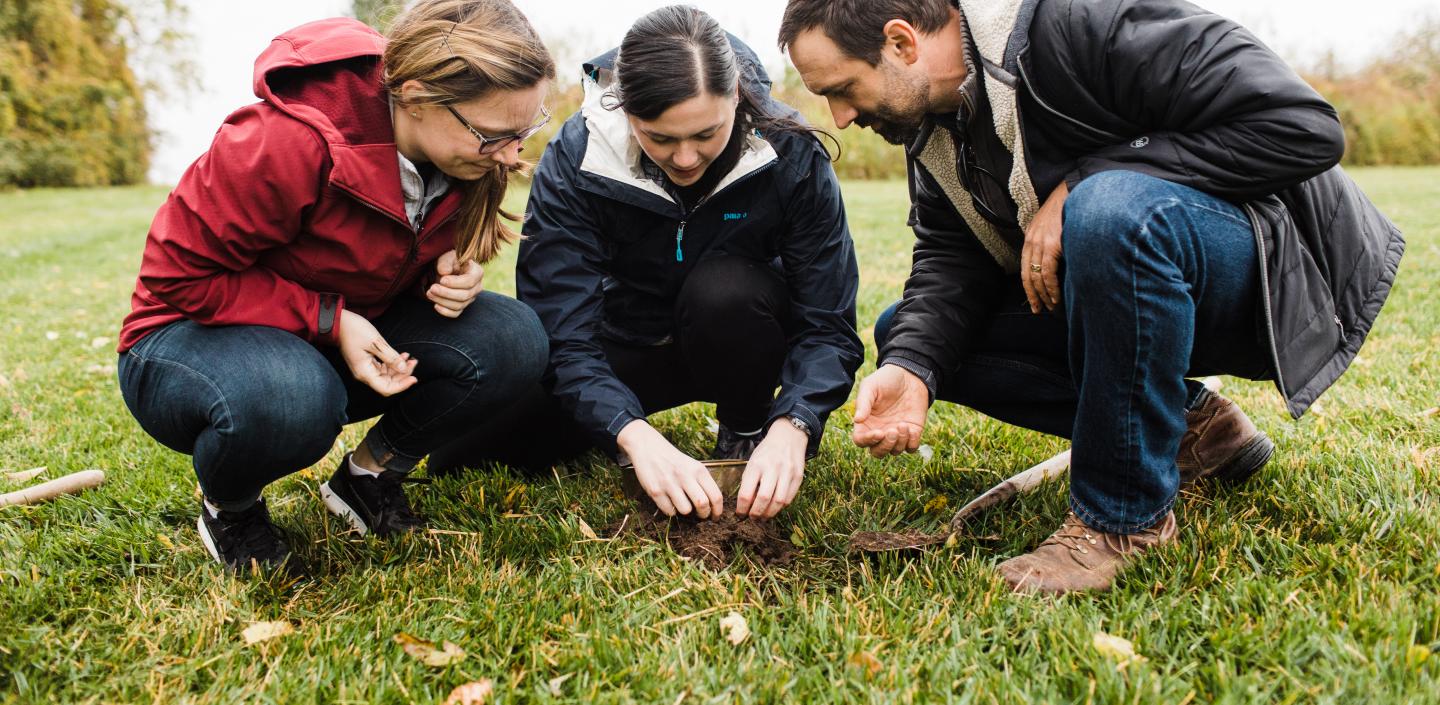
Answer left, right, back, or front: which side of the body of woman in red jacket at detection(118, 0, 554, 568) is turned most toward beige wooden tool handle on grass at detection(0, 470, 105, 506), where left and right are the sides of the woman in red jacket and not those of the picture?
back

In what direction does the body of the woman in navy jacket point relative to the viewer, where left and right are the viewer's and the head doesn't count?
facing the viewer

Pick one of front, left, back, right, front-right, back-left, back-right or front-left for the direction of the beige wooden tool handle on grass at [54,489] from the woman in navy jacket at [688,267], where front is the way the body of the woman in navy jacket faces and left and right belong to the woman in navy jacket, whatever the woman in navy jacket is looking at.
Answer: right

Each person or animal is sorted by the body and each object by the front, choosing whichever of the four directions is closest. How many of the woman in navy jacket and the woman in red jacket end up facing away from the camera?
0

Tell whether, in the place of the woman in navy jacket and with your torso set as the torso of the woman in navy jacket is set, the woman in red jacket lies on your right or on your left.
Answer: on your right

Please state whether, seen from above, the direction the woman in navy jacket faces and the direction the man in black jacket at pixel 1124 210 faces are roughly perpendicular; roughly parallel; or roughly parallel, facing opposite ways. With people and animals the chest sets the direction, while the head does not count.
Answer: roughly perpendicular

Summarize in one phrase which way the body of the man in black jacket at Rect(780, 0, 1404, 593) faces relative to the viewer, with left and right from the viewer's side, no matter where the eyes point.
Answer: facing the viewer and to the left of the viewer

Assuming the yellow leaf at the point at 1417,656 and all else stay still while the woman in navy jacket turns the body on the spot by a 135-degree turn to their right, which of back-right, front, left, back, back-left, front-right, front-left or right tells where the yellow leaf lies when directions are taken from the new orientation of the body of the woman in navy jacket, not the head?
back

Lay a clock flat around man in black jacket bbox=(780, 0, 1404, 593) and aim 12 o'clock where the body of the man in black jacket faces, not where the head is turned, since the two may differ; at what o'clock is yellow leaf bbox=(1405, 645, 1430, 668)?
The yellow leaf is roughly at 9 o'clock from the man in black jacket.

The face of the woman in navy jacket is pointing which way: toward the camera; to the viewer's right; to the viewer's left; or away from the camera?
toward the camera

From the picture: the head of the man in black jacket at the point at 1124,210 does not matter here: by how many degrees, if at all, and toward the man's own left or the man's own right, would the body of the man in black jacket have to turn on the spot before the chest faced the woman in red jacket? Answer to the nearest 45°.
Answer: approximately 45° to the man's own right

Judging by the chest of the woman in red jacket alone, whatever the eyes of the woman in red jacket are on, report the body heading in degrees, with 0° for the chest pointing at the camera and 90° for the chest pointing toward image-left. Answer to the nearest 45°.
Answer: approximately 315°

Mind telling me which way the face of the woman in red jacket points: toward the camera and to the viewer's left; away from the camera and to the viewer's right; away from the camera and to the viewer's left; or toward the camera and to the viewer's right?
toward the camera and to the viewer's right

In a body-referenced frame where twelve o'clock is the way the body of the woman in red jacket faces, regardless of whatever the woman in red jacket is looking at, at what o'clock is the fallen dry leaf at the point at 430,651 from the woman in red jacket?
The fallen dry leaf is roughly at 1 o'clock from the woman in red jacket.

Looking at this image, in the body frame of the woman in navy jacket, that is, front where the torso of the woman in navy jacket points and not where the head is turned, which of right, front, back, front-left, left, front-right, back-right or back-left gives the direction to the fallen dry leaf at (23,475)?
right

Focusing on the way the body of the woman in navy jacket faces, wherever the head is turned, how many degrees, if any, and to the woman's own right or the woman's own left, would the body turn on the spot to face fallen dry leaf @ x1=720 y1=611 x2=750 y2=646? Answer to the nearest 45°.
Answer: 0° — they already face it

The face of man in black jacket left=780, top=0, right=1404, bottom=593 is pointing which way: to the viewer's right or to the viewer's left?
to the viewer's left

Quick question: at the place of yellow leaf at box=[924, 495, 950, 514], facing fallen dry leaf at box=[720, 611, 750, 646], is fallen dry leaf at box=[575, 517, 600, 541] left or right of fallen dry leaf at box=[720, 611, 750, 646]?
right

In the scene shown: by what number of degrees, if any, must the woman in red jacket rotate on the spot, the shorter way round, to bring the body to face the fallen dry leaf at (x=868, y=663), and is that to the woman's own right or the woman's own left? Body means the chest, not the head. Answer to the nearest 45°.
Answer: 0° — they already face it

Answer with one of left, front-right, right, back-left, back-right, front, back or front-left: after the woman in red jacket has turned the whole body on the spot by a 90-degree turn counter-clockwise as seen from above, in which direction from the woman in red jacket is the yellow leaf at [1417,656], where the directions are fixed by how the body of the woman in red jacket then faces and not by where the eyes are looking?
right
